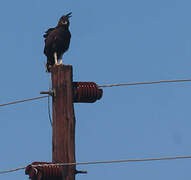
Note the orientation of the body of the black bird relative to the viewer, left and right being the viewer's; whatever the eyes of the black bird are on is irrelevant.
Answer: facing the viewer and to the right of the viewer
